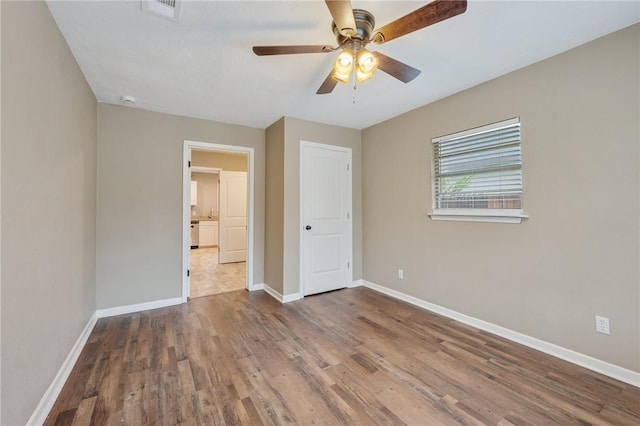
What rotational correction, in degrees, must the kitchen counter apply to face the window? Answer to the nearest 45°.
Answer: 0° — it already faces it

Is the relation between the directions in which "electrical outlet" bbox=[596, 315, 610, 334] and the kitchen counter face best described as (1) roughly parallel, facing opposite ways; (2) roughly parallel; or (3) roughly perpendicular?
roughly perpendicular

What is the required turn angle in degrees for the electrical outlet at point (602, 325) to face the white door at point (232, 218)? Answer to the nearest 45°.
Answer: approximately 90° to its right

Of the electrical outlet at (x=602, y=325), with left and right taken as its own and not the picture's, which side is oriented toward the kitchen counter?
right
